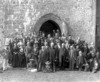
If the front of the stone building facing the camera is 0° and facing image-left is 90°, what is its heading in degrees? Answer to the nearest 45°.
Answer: approximately 0°
